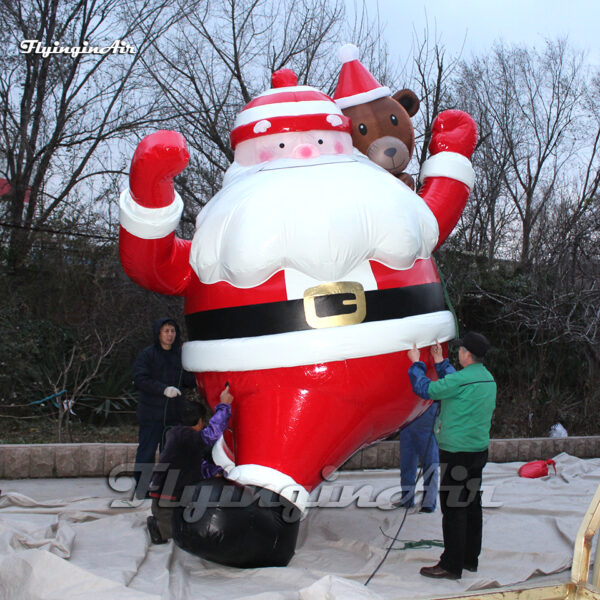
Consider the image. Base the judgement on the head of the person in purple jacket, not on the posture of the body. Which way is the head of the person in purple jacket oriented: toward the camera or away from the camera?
away from the camera

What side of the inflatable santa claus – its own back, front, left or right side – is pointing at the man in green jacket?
left

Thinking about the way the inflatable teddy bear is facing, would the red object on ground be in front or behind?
behind

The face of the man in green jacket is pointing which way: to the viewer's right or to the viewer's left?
to the viewer's left

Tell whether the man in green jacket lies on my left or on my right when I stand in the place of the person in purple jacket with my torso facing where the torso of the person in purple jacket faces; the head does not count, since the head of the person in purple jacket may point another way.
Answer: on my right

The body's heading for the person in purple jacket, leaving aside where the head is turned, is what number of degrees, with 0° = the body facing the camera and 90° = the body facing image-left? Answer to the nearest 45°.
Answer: approximately 225°

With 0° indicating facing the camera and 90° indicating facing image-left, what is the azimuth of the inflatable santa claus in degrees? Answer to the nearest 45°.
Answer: approximately 0°

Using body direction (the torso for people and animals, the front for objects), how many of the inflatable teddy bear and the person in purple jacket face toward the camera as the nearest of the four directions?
1

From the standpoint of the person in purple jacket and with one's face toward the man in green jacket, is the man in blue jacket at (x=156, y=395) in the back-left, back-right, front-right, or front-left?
back-left
